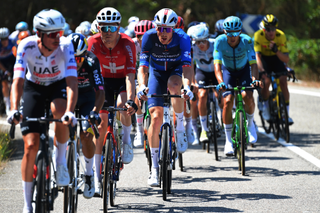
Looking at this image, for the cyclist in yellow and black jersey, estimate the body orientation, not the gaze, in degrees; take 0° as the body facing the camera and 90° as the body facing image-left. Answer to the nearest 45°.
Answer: approximately 0°

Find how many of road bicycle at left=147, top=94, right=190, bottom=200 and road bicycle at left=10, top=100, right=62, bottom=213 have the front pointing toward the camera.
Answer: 2

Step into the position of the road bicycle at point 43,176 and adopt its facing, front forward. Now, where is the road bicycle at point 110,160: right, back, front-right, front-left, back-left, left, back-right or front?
back-left

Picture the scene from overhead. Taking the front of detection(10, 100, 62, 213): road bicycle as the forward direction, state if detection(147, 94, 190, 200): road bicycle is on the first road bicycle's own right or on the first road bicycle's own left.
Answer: on the first road bicycle's own left

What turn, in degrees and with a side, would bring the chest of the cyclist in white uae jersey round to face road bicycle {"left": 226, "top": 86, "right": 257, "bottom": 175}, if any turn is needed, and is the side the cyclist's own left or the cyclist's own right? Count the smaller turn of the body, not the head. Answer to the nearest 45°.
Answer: approximately 135° to the cyclist's own left

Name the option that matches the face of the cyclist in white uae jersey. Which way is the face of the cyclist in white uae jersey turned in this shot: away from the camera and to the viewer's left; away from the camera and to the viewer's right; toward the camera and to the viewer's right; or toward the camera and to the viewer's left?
toward the camera and to the viewer's right

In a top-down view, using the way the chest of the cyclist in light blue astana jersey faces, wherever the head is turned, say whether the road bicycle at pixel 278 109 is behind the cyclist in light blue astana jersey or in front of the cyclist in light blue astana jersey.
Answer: behind

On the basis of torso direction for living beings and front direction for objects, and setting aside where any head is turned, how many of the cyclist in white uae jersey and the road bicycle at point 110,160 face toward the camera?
2

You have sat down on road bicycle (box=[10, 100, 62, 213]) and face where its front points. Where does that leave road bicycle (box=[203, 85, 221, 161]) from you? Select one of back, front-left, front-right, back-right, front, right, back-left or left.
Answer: back-left

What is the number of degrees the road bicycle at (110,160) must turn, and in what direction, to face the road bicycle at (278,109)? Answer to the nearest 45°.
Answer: approximately 135° to its left
